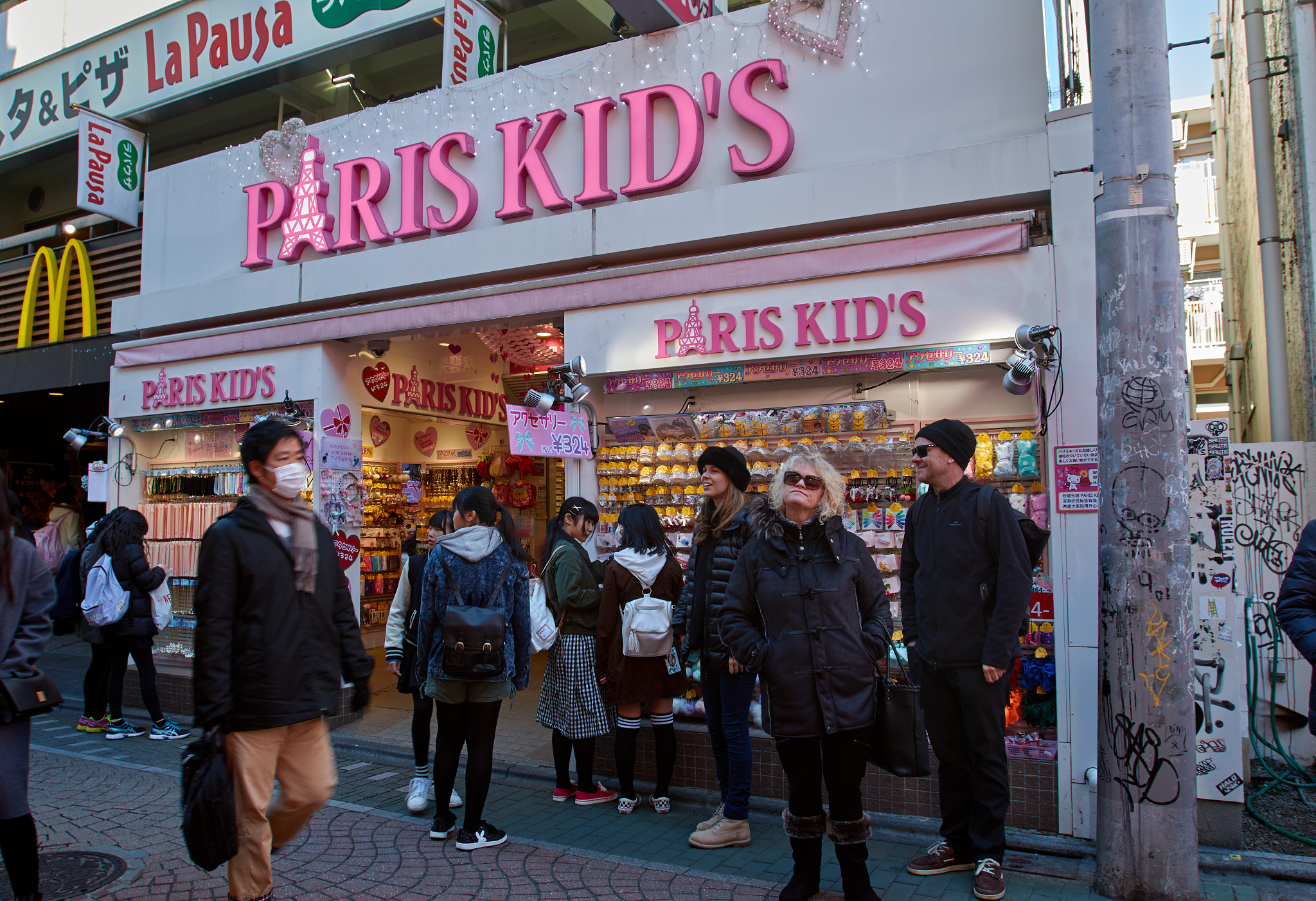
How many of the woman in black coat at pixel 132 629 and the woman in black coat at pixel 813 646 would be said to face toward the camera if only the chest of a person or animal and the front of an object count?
1

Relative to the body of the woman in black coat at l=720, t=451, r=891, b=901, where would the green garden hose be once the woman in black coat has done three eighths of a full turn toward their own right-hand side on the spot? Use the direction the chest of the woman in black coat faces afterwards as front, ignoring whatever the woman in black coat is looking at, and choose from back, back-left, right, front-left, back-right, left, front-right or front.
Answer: right

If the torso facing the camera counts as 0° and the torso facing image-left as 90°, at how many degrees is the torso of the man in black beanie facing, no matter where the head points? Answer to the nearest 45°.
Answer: approximately 45°

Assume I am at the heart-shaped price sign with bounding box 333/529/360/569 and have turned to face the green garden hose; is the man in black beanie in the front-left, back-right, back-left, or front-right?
front-right

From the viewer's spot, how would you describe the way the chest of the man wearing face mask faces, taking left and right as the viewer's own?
facing the viewer and to the right of the viewer

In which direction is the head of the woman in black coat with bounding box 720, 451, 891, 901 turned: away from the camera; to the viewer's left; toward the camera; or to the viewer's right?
toward the camera

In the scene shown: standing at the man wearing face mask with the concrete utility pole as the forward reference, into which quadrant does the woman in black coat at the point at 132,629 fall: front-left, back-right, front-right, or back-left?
back-left

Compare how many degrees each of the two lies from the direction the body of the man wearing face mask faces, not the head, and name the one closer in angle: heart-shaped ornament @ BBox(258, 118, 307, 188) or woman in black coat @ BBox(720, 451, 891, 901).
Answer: the woman in black coat

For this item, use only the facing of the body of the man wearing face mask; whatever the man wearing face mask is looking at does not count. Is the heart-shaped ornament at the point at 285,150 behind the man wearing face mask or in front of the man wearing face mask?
behind

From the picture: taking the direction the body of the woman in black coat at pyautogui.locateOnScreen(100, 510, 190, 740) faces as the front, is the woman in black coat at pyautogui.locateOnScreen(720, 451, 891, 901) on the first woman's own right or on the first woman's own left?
on the first woman's own right

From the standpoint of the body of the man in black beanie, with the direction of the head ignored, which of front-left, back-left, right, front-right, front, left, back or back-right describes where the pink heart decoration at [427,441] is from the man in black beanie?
right

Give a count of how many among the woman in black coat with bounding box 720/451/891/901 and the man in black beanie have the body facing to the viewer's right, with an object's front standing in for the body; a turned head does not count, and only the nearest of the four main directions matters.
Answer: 0

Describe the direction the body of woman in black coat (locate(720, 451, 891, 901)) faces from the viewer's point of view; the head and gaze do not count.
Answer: toward the camera
